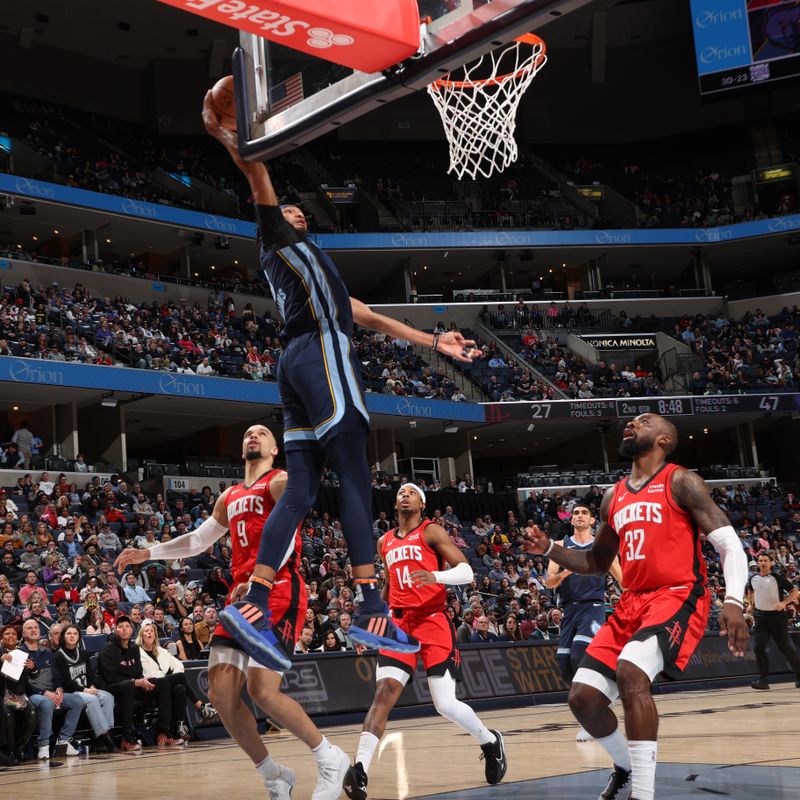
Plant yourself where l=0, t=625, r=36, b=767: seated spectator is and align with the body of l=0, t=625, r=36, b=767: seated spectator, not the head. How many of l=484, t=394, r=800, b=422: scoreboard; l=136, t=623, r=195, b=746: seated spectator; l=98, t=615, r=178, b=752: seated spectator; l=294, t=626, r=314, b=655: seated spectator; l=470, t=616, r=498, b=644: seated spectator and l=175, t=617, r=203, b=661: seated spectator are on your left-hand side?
6

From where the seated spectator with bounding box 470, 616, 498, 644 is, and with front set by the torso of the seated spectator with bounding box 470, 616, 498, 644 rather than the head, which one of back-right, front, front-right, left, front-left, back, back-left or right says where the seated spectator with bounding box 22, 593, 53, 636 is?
front-right

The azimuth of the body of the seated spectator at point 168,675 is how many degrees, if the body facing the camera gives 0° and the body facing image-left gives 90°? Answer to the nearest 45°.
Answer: approximately 315°

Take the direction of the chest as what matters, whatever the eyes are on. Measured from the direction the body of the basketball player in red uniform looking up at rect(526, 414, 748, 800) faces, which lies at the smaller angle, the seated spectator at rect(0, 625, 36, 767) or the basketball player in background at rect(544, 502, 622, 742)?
the seated spectator

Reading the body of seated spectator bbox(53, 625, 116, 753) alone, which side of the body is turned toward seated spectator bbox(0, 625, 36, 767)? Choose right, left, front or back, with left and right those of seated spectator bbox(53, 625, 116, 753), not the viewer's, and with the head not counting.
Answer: right

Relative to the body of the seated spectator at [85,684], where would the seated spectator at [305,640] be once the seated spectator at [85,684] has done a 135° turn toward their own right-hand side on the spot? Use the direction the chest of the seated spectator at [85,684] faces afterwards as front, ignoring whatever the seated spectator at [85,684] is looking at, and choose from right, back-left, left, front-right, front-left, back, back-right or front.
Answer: back-right

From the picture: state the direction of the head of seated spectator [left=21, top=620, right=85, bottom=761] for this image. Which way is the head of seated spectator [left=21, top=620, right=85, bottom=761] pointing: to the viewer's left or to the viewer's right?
to the viewer's right

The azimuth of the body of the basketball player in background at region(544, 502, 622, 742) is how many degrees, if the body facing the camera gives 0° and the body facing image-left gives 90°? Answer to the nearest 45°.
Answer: approximately 0°

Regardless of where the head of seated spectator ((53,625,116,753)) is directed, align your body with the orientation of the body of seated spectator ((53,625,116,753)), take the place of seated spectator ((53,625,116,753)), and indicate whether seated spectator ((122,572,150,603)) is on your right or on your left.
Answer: on your left

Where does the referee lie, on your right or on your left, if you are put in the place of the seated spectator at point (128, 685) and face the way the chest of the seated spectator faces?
on your left
